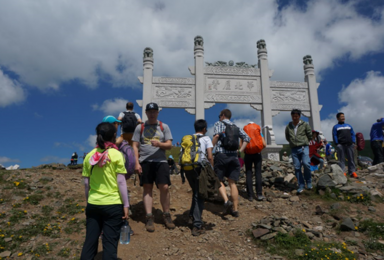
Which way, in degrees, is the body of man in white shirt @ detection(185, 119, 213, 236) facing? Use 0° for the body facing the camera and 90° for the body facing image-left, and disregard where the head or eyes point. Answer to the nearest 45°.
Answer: approximately 225°

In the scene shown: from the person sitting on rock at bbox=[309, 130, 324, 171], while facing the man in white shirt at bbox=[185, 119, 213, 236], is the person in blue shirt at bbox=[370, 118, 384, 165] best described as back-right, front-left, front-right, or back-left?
back-left

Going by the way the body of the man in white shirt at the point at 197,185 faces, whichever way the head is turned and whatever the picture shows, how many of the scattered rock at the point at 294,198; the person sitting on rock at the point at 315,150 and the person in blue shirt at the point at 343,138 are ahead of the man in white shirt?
3

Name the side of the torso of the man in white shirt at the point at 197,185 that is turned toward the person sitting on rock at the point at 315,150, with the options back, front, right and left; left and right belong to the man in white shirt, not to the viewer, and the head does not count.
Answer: front

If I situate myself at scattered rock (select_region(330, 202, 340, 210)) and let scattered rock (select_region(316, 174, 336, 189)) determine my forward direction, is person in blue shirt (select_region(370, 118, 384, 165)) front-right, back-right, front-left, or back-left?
front-right

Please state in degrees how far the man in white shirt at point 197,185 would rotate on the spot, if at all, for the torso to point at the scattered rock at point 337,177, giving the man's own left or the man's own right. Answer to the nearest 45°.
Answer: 0° — they already face it

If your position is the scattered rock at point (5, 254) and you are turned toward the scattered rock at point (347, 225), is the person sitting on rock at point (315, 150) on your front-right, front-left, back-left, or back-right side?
front-left

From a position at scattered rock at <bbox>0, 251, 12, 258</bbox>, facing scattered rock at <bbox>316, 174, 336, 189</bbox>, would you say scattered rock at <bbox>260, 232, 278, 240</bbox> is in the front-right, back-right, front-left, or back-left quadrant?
front-right

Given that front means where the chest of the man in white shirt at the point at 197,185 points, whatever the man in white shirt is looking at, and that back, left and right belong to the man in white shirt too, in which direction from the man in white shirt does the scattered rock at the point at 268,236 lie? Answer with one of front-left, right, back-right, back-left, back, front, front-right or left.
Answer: front-right

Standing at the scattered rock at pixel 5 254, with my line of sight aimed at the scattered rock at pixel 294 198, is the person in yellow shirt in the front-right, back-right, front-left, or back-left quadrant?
front-right

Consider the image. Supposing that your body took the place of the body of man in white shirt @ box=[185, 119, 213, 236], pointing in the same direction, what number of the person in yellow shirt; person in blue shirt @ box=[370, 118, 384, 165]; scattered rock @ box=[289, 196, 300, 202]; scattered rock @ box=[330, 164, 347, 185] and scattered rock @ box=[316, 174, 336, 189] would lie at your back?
1

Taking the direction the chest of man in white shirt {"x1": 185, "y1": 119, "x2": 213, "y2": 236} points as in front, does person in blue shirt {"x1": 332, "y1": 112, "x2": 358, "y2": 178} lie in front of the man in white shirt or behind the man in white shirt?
in front

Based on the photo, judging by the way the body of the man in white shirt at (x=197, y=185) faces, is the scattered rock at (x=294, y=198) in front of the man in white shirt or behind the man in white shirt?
in front

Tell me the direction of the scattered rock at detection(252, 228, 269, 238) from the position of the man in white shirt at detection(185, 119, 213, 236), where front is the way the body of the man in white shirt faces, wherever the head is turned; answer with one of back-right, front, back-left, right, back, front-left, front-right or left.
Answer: front-right

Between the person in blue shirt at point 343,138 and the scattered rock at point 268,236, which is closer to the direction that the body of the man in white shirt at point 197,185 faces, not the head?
the person in blue shirt

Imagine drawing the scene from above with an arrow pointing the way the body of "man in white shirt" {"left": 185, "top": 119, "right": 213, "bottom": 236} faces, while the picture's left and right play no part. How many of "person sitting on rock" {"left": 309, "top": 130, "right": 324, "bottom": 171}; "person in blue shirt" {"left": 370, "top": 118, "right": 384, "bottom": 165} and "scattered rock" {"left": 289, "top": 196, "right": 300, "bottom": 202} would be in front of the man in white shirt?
3
